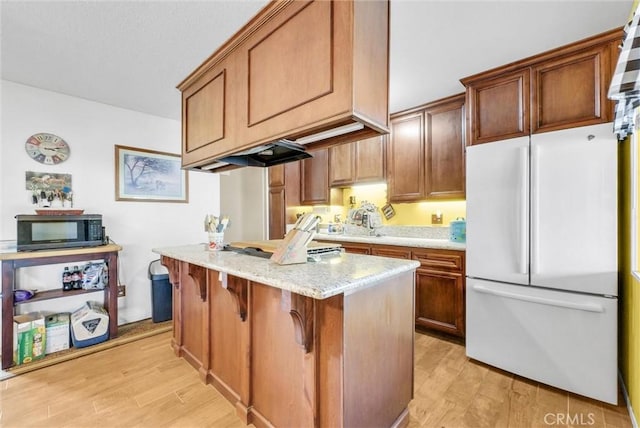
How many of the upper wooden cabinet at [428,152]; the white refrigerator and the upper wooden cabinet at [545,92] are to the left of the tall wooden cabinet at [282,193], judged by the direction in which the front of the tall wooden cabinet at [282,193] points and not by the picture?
3

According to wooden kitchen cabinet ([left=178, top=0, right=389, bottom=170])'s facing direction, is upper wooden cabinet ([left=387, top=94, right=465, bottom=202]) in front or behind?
behind

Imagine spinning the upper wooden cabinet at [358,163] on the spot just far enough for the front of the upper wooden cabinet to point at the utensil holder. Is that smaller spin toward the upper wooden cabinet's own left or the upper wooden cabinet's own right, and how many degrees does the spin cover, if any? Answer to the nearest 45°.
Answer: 0° — it already faces it

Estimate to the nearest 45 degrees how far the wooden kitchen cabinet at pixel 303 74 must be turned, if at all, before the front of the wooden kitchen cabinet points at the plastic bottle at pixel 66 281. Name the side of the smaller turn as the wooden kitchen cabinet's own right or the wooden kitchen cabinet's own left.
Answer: approximately 90° to the wooden kitchen cabinet's own right

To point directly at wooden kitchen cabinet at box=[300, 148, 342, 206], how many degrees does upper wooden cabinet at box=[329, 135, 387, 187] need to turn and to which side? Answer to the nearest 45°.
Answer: approximately 90° to its right

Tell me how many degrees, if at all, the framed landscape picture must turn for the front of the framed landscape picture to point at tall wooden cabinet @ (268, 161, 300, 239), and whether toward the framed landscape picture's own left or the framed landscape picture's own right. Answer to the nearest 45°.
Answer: approximately 45° to the framed landscape picture's own left

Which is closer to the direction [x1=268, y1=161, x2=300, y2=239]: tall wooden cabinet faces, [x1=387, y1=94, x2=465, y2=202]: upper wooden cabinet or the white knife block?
the white knife block
